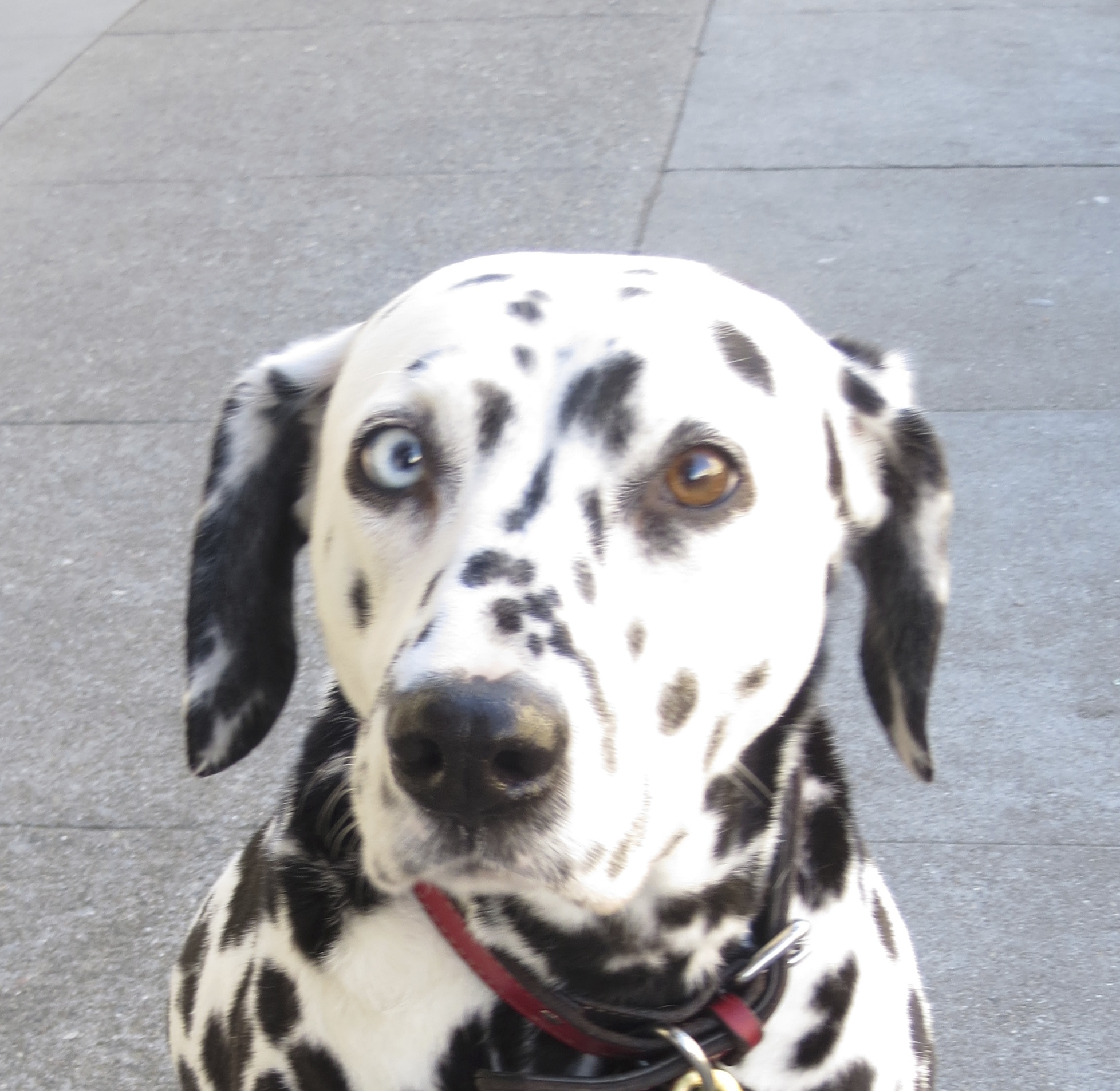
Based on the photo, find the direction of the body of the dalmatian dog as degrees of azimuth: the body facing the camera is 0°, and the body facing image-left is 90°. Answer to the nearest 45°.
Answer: approximately 0°
